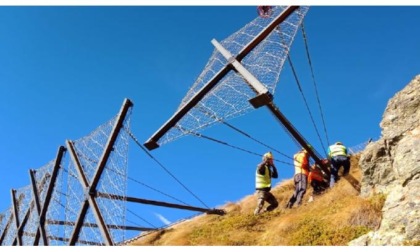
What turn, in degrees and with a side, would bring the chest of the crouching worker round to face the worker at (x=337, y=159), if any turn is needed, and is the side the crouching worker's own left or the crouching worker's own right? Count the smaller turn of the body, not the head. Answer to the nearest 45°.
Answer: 0° — they already face them

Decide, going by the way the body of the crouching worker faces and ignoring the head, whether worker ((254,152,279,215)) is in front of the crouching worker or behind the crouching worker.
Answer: behind

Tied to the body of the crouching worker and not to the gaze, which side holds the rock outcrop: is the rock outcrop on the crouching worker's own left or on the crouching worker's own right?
on the crouching worker's own right

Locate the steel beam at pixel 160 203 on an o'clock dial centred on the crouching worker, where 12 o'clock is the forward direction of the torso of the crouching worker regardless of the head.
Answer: The steel beam is roughly at 6 o'clock from the crouching worker.

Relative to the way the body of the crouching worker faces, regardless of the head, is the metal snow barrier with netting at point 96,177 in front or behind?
behind

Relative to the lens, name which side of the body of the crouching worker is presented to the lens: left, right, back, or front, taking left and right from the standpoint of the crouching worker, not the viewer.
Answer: right

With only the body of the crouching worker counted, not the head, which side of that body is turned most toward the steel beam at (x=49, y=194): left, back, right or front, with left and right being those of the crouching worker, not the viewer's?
back

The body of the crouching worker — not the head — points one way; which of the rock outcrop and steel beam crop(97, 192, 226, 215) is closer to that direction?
the rock outcrop

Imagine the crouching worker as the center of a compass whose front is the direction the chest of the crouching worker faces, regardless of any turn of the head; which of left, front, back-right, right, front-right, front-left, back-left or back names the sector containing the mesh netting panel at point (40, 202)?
back

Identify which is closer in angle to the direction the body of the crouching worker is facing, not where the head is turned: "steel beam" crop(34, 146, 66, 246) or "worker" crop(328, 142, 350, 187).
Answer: the worker
